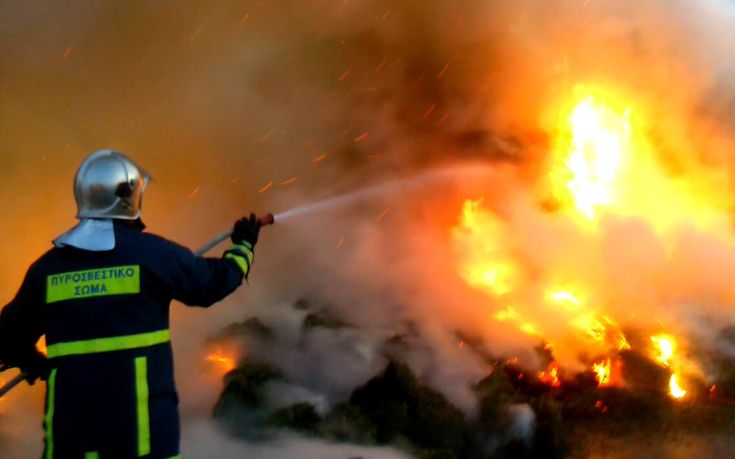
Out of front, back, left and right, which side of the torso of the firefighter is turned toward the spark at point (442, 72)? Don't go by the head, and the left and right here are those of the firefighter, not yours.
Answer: front

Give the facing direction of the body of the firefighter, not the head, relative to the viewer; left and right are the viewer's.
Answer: facing away from the viewer and to the right of the viewer

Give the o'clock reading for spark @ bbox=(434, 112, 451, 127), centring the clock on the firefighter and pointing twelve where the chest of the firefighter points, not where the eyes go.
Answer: The spark is roughly at 12 o'clock from the firefighter.

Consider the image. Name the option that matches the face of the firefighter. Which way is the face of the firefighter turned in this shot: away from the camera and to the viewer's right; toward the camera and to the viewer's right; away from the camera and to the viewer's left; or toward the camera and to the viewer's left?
away from the camera and to the viewer's right

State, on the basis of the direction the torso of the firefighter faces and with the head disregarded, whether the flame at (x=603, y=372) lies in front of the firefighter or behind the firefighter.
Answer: in front

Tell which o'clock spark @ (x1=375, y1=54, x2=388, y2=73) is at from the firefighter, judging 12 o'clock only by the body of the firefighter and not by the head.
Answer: The spark is roughly at 12 o'clock from the firefighter.

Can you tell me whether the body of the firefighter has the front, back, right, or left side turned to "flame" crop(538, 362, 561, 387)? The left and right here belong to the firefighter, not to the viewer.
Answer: front
